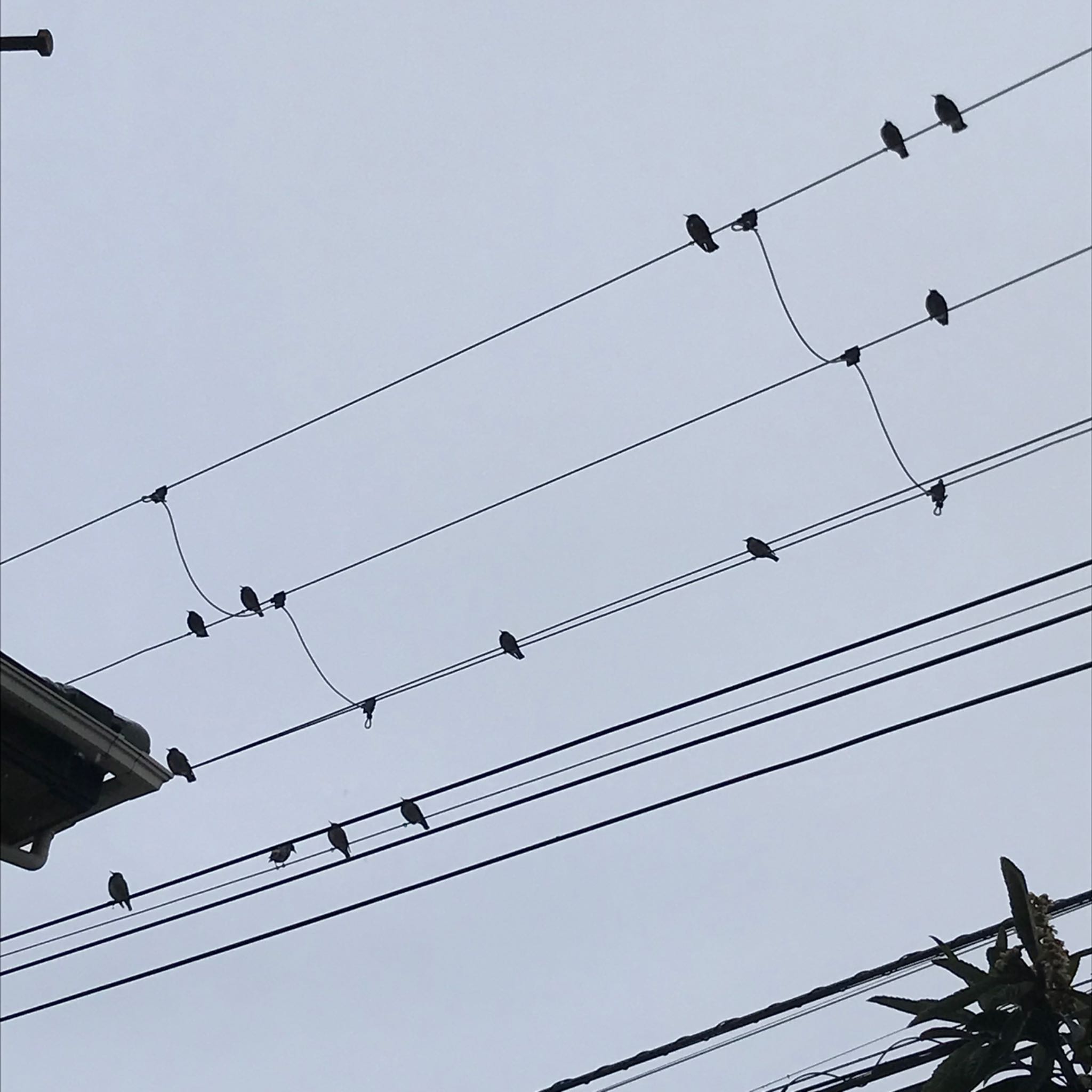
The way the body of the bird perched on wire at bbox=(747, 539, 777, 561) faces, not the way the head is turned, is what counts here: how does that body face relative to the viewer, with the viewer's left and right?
facing to the left of the viewer

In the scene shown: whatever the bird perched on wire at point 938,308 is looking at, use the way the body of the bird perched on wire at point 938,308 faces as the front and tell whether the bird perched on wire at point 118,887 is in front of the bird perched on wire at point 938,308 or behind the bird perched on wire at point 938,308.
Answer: in front

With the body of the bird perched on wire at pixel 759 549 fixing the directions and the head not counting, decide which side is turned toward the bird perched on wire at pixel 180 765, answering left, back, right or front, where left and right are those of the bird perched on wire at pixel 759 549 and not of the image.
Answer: front
